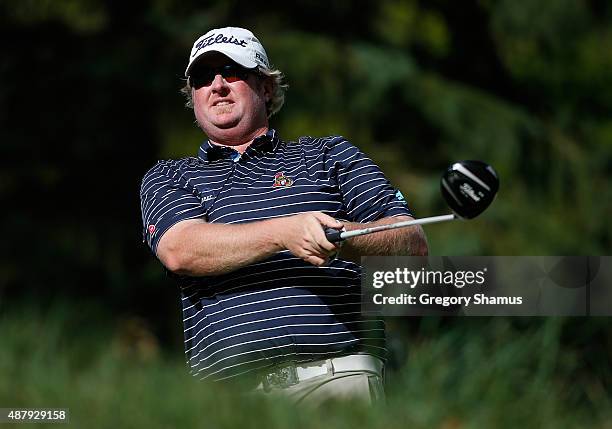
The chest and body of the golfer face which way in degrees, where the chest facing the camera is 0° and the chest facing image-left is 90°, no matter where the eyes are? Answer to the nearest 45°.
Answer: approximately 45°
